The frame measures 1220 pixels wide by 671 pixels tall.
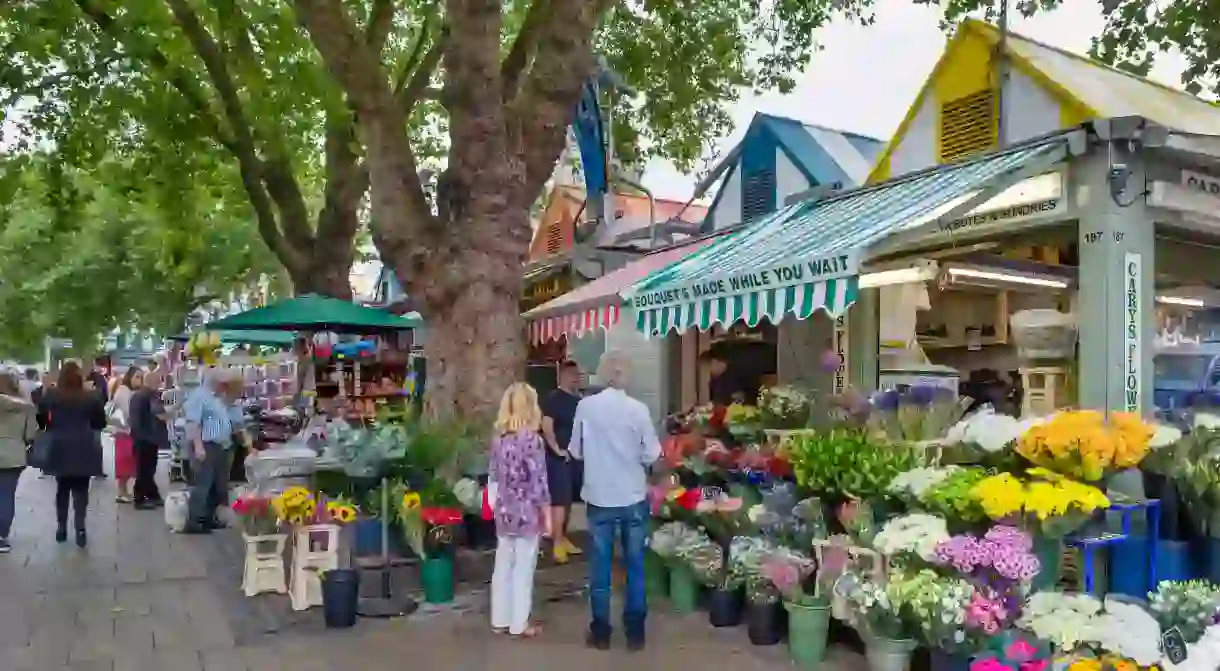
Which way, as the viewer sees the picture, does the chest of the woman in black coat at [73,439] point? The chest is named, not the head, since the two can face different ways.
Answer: away from the camera

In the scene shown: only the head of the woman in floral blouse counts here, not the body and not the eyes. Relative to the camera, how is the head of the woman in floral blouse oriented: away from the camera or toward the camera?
away from the camera

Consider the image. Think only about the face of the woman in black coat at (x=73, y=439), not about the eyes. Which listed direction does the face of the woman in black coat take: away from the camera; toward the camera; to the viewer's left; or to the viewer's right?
away from the camera

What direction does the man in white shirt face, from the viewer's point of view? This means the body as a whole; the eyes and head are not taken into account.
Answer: away from the camera

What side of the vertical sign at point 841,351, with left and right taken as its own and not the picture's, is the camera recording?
front

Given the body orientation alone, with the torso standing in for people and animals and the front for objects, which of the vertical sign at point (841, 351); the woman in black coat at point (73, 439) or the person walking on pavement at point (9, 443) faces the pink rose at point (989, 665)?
the vertical sign

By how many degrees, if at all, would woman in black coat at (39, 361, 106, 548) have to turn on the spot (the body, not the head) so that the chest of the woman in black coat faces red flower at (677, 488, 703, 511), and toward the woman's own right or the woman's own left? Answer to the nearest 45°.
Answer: approximately 135° to the woman's own right

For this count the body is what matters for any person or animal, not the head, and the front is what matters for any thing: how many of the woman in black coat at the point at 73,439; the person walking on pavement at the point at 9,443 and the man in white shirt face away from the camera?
3

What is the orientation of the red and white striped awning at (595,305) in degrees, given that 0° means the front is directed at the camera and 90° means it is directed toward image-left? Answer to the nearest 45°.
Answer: approximately 45°

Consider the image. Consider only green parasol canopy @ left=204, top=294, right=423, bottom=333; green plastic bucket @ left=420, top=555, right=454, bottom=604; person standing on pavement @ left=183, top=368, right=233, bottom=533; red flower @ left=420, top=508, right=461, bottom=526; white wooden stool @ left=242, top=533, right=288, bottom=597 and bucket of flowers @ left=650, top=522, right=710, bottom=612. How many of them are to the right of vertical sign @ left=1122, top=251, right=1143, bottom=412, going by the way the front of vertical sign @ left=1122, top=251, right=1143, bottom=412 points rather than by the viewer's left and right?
6

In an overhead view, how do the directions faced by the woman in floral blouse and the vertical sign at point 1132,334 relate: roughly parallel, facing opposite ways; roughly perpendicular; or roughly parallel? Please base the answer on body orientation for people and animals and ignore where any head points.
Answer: roughly parallel, facing opposite ways

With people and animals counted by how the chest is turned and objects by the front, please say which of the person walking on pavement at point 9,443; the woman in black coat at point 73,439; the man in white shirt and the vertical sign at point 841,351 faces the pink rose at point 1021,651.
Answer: the vertical sign

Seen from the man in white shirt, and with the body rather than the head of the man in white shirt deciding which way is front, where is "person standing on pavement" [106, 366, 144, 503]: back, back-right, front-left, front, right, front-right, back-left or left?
front-left

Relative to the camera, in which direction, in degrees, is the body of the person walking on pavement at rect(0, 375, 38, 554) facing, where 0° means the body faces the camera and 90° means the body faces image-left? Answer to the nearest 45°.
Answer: approximately 180°

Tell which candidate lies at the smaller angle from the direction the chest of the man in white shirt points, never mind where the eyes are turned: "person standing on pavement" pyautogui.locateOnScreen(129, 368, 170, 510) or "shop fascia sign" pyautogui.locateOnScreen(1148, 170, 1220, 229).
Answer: the person standing on pavement

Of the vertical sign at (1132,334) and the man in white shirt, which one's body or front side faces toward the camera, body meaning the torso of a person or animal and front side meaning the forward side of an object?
the vertical sign
